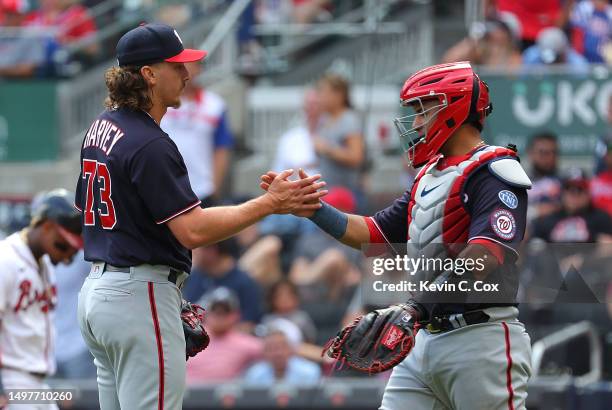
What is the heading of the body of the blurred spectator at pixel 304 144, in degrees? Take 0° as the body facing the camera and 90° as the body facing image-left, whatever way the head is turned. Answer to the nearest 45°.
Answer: approximately 315°

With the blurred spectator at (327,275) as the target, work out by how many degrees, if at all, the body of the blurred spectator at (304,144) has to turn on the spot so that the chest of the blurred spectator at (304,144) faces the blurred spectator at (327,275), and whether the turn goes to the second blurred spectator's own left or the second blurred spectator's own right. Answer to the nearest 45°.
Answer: approximately 45° to the second blurred spectator's own right

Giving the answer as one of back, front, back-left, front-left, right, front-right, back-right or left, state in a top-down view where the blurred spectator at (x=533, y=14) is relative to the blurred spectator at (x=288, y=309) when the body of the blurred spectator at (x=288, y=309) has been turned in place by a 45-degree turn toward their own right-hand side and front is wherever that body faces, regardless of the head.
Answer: back

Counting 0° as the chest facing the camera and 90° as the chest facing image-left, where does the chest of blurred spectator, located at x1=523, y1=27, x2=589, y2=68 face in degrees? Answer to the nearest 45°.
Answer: approximately 0°

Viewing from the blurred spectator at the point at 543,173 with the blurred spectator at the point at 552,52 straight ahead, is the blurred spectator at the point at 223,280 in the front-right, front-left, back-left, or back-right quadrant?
back-left

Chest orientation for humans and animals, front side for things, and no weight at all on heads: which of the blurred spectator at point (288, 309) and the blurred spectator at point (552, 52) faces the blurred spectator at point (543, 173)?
the blurred spectator at point (552, 52)

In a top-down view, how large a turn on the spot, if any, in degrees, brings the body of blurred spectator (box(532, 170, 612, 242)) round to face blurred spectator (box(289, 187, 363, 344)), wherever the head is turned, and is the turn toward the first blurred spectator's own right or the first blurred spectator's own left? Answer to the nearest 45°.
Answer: approximately 90° to the first blurred spectator's own right

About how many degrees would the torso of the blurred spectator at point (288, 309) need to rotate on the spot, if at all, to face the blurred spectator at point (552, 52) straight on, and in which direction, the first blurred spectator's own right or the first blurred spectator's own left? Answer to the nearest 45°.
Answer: approximately 135° to the first blurred spectator's own left

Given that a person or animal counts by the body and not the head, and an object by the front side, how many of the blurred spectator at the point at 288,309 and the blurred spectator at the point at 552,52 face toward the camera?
2
